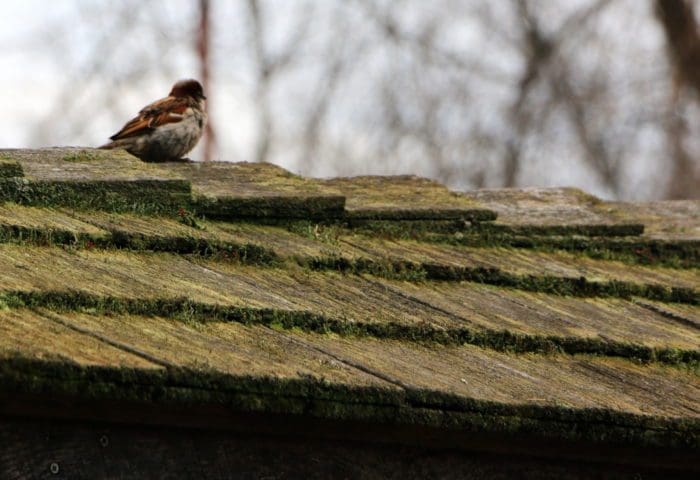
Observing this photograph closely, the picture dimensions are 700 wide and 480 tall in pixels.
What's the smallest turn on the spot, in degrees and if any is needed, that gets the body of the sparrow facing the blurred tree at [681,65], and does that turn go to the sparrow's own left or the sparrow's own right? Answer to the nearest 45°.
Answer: approximately 45° to the sparrow's own left

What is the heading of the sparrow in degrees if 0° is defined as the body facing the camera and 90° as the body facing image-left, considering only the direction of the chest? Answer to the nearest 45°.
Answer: approximately 270°
